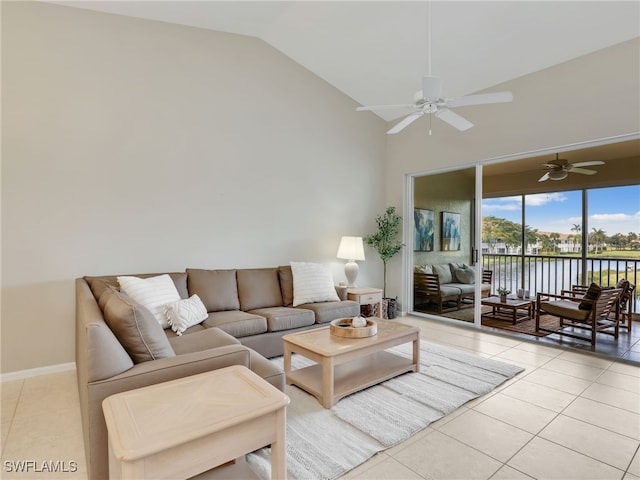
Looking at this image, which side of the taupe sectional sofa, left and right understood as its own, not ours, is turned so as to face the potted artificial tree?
left

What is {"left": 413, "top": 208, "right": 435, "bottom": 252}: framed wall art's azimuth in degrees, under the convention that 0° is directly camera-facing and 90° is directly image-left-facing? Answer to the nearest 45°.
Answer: approximately 315°

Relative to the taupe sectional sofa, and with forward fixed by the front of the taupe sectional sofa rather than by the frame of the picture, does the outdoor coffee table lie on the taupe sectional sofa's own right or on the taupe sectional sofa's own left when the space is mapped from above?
on the taupe sectional sofa's own left

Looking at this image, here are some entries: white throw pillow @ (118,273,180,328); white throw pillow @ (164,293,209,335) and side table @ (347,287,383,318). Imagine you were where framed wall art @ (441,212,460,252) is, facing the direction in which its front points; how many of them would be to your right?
3

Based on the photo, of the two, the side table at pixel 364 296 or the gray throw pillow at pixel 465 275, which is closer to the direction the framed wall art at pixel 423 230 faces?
the gray throw pillow

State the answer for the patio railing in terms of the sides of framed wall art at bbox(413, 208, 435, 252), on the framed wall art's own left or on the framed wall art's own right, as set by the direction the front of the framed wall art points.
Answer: on the framed wall art's own left
